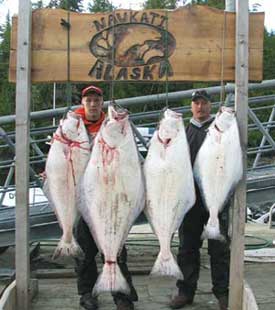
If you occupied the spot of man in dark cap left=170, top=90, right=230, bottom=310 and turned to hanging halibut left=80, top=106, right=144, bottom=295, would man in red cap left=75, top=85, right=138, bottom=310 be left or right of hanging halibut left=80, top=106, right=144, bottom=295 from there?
right

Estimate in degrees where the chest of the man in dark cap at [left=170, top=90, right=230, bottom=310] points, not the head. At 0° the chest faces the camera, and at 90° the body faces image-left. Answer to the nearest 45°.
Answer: approximately 0°

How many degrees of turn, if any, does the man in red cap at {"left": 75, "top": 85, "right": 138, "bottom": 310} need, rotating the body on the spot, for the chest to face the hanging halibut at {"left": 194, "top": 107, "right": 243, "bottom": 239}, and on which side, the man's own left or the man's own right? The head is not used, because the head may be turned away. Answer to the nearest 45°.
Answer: approximately 45° to the man's own left

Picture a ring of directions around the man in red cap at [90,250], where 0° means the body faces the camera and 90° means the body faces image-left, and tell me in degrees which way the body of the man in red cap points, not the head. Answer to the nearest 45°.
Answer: approximately 0°

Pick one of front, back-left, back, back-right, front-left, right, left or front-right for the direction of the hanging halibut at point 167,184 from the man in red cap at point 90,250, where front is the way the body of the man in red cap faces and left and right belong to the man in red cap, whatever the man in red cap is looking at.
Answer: front-left

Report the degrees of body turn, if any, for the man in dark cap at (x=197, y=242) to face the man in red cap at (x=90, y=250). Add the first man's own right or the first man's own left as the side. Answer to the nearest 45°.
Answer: approximately 90° to the first man's own right

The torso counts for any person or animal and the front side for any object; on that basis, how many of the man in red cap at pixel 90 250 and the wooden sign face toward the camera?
2

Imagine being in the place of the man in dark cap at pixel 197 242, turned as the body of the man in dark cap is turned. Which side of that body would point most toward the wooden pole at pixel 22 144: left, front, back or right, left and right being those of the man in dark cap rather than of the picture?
right
